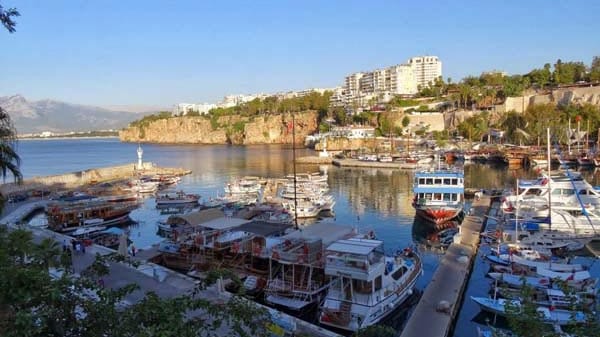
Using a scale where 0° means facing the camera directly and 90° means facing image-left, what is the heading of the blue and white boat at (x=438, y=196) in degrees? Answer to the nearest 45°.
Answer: approximately 0°

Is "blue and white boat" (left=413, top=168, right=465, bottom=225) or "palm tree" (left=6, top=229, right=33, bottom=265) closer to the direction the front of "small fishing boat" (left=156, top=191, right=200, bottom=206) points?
the blue and white boat

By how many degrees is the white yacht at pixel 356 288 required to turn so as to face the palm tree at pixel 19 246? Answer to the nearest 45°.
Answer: approximately 180°

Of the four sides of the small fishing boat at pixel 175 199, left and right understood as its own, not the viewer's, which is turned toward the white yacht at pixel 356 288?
right

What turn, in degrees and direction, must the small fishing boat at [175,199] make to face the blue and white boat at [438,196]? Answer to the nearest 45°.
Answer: approximately 45° to its right

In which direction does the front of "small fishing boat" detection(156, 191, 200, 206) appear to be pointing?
to the viewer's right

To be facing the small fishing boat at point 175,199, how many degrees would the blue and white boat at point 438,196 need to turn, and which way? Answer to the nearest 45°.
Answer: approximately 90° to its right

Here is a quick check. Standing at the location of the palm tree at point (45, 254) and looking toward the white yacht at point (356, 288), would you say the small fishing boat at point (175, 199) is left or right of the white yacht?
left
